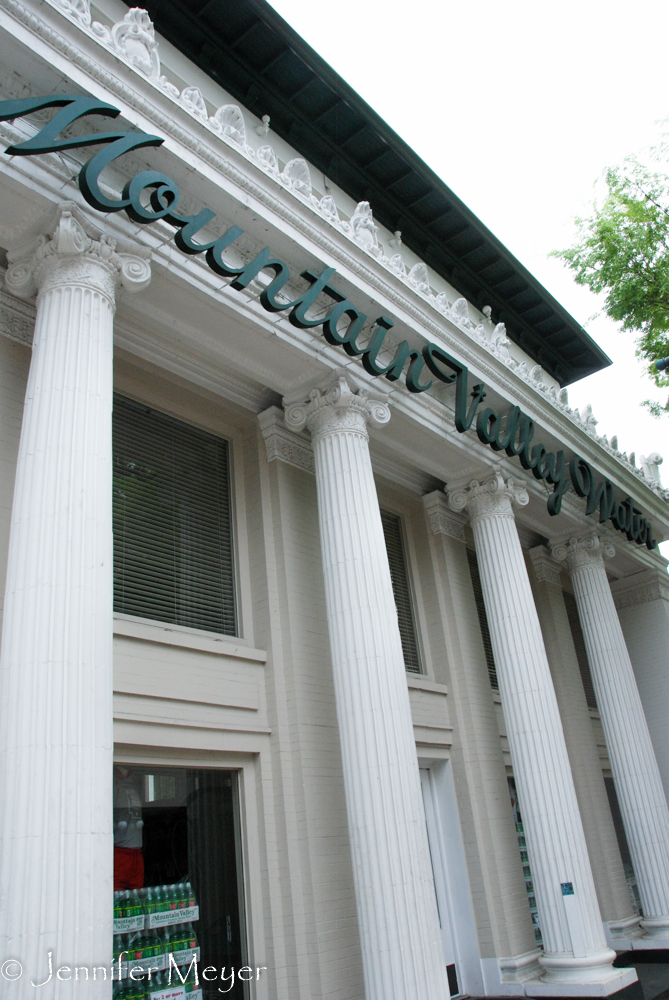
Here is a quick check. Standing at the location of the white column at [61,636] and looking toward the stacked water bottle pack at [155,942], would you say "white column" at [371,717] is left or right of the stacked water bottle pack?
right

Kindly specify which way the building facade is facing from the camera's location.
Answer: facing the viewer and to the right of the viewer

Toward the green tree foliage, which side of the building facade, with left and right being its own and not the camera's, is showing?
left

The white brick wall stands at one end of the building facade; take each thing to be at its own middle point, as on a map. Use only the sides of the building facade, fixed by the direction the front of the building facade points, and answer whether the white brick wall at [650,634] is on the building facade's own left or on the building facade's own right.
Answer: on the building facade's own left

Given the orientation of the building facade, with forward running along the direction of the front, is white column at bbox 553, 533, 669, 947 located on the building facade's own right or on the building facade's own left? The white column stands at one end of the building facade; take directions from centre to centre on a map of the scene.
on the building facade's own left
